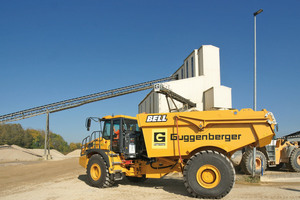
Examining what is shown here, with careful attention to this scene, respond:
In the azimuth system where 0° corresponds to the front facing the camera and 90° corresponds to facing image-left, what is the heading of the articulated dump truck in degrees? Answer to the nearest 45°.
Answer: approximately 135°

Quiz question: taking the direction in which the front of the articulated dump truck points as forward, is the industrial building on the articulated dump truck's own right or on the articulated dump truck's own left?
on the articulated dump truck's own right
